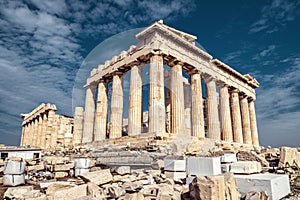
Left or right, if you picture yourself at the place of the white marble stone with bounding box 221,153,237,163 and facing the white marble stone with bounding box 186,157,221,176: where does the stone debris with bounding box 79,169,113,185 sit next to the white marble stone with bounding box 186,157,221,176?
right

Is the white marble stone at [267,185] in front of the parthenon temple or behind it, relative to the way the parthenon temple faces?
in front

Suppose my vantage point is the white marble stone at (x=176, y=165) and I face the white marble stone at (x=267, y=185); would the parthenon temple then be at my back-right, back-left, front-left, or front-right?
back-left
